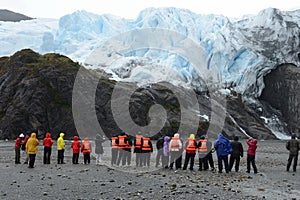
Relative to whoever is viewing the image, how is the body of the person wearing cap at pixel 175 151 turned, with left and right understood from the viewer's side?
facing away from the viewer

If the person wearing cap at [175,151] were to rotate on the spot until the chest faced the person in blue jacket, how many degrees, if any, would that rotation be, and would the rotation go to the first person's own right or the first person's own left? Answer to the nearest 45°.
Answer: approximately 135° to the first person's own right

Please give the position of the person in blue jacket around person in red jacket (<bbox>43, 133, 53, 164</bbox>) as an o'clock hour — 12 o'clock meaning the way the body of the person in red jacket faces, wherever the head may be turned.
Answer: The person in blue jacket is roughly at 4 o'clock from the person in red jacket.

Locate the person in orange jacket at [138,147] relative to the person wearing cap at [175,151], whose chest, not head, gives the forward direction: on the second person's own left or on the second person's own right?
on the second person's own left

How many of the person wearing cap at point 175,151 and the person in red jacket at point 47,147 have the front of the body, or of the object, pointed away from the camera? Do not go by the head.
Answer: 2

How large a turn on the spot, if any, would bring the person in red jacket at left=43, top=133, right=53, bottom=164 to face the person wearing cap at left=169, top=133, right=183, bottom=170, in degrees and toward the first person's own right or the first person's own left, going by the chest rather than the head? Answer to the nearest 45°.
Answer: approximately 135° to the first person's own right

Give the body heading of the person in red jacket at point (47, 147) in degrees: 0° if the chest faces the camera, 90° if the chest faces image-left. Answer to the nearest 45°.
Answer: approximately 180°

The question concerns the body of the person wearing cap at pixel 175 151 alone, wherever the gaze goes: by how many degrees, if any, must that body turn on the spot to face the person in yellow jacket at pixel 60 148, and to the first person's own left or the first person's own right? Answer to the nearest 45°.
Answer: approximately 90° to the first person's own left
